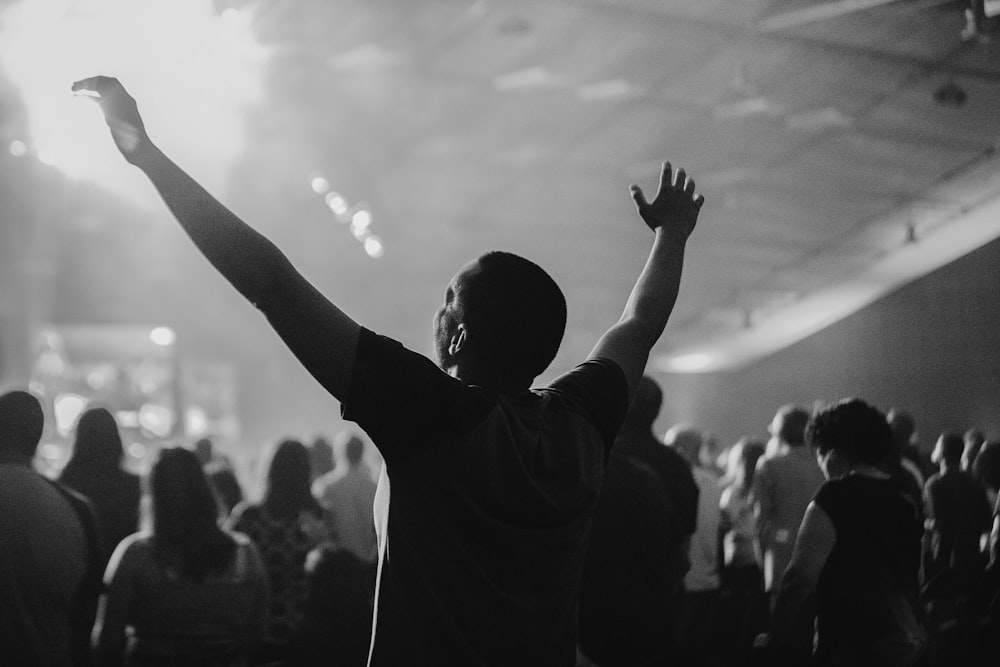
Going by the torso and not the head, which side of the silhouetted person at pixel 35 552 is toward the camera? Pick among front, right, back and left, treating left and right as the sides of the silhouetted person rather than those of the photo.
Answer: back

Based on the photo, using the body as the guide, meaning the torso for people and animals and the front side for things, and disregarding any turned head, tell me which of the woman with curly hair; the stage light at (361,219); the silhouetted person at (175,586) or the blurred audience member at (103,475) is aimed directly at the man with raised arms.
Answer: the stage light

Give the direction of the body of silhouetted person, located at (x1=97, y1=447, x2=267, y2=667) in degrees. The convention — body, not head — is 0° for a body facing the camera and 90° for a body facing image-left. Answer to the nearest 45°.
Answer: approximately 180°

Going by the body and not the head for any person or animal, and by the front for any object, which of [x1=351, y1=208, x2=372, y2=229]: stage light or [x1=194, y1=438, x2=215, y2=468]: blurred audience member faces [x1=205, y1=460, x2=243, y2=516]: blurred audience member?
the stage light

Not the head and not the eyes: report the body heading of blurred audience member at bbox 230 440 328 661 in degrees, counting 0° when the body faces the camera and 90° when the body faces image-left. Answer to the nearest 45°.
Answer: approximately 180°

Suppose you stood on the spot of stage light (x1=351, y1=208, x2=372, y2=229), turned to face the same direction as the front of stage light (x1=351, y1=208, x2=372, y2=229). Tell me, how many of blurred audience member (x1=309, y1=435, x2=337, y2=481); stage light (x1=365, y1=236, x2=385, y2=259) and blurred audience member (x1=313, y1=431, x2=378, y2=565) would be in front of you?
2

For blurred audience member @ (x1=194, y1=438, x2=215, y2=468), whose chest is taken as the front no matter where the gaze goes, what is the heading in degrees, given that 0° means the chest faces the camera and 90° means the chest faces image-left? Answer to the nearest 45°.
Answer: approximately 180°

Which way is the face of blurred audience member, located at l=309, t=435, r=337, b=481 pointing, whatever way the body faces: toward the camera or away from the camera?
away from the camera

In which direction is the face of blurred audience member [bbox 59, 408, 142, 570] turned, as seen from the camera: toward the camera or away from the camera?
away from the camera

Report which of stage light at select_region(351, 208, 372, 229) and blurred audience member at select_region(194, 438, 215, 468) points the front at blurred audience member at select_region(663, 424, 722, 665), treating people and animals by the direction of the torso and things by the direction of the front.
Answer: the stage light

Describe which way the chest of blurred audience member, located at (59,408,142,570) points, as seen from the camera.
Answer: away from the camera
